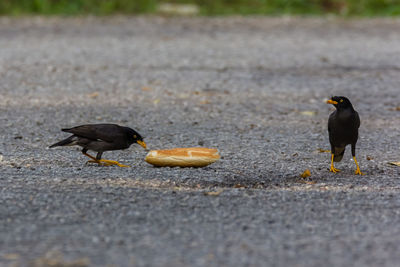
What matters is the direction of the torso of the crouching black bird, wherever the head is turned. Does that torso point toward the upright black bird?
yes

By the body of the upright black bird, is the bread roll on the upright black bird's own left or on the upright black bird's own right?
on the upright black bird's own right

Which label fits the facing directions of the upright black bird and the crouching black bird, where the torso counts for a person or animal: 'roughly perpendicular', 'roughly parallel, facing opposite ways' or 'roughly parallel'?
roughly perpendicular

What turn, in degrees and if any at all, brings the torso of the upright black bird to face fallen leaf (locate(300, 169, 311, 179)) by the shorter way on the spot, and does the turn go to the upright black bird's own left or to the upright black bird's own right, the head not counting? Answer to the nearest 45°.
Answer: approximately 45° to the upright black bird's own right

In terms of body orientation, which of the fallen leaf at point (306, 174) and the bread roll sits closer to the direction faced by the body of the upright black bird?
the fallen leaf

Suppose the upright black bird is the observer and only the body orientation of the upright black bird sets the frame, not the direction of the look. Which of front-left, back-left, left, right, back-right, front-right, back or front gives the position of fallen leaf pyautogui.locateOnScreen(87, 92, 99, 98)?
back-right

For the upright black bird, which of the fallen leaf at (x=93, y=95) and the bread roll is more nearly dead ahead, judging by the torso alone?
the bread roll

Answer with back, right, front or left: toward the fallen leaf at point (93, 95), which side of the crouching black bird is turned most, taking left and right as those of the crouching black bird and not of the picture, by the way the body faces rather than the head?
left

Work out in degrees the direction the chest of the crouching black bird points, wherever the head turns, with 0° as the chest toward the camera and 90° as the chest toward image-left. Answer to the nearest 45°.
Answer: approximately 270°

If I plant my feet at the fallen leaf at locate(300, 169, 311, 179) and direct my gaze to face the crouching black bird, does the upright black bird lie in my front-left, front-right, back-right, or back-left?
back-right
